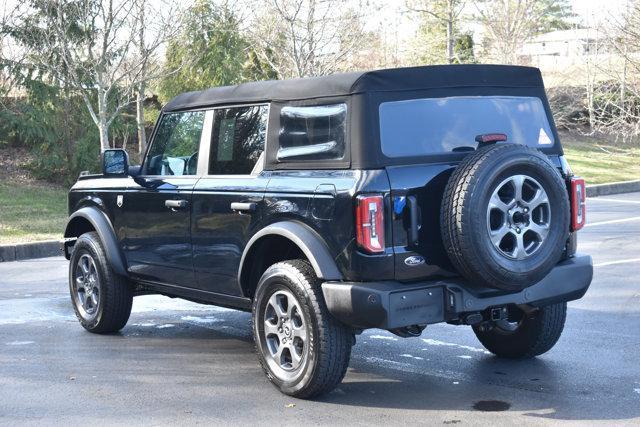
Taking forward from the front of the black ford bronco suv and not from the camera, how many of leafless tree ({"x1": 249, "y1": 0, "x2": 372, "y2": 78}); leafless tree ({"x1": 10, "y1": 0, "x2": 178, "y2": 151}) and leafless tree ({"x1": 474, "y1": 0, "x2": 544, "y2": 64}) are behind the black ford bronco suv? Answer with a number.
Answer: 0

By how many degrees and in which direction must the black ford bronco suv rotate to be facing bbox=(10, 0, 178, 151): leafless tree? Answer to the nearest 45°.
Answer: approximately 45° to its right

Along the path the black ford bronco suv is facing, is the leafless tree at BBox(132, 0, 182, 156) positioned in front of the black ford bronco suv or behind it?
in front

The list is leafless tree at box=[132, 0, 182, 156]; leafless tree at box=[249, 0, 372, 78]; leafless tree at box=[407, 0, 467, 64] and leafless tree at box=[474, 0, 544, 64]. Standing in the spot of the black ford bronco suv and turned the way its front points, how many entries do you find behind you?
0

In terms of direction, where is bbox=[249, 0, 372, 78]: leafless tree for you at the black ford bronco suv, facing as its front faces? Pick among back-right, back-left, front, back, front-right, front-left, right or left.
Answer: front-right

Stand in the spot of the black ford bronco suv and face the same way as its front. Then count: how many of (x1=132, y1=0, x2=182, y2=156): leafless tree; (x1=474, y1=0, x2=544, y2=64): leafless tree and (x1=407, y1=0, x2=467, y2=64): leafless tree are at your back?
0

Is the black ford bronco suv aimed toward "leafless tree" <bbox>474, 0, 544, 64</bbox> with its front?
no

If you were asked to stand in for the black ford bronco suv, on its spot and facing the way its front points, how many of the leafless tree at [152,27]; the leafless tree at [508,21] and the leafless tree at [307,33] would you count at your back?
0

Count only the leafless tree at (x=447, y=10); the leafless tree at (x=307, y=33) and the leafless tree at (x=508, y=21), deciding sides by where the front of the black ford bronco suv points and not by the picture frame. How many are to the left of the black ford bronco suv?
0

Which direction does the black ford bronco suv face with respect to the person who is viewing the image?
facing away from the viewer and to the left of the viewer
